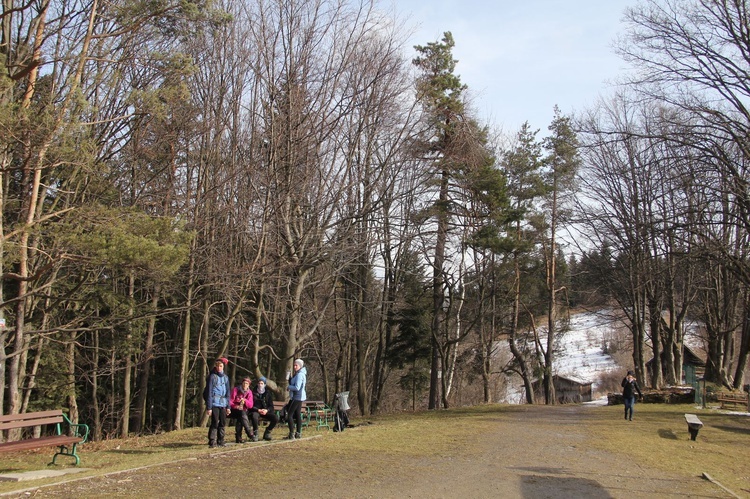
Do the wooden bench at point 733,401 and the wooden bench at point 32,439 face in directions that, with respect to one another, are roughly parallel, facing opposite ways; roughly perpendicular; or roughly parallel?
roughly perpendicular

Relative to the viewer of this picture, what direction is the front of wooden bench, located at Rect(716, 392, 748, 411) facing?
facing the viewer

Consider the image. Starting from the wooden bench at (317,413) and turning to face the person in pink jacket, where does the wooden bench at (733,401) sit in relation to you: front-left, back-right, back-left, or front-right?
back-left

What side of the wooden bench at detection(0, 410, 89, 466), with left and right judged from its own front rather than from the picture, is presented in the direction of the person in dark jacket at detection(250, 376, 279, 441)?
left

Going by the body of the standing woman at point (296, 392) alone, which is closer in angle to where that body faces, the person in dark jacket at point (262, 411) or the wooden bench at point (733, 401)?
the person in dark jacket

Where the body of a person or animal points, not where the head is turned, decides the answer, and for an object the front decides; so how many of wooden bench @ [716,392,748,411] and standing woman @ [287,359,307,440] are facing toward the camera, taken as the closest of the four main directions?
1

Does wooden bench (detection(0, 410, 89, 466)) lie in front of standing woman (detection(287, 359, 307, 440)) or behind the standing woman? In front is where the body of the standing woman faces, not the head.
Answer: in front

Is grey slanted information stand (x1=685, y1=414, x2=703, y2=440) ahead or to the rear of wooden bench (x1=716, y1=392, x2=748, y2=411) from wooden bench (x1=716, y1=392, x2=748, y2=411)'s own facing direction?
ahead

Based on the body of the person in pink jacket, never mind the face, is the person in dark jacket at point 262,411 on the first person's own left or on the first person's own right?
on the first person's own left

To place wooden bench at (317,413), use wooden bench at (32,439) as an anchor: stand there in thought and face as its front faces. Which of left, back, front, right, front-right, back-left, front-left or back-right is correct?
left

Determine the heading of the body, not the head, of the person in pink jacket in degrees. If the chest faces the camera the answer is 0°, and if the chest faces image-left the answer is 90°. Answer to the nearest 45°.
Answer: approximately 315°

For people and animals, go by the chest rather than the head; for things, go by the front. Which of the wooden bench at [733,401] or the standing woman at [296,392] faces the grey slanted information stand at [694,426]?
the wooden bench at [733,401]
